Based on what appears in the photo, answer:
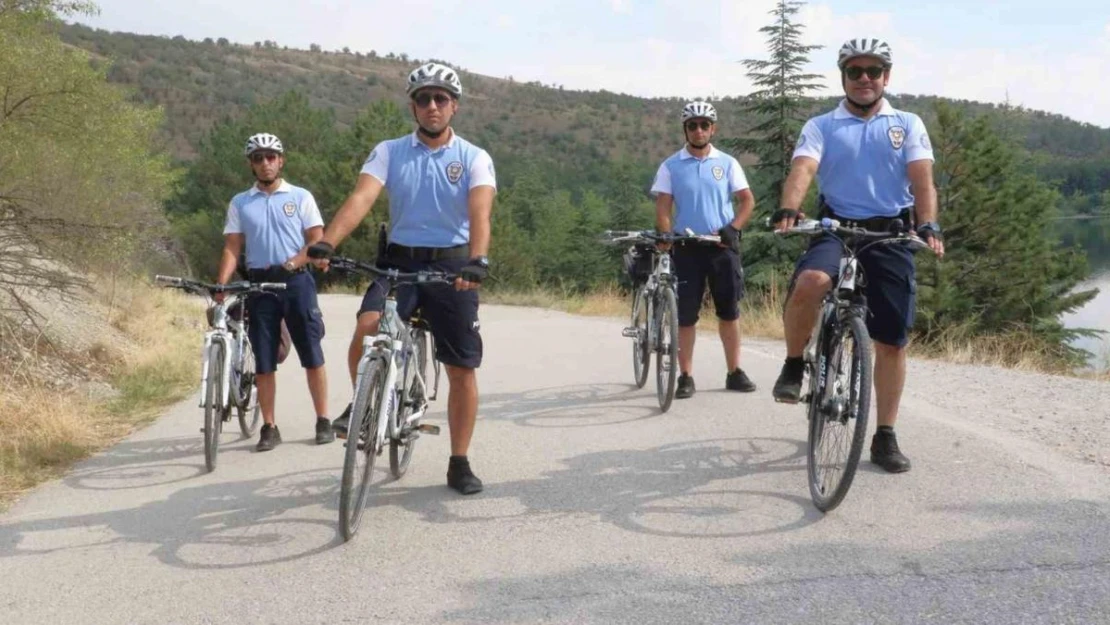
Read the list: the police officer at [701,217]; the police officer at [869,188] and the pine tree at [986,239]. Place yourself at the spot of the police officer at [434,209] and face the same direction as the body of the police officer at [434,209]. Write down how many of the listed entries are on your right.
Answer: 0

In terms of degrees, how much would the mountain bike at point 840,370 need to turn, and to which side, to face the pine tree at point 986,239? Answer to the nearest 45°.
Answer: approximately 180°

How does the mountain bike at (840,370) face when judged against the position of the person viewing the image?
facing the viewer

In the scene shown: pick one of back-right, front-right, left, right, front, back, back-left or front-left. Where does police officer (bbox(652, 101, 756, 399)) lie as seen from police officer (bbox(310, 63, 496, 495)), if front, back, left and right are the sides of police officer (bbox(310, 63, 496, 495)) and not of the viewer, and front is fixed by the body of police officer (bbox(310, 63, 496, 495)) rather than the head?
back-left

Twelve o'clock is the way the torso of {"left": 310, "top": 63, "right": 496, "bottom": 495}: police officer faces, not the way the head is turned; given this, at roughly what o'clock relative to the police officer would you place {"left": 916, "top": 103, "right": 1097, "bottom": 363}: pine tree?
The pine tree is roughly at 7 o'clock from the police officer.

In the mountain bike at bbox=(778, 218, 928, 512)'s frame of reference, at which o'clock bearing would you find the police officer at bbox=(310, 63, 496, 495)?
The police officer is roughly at 3 o'clock from the mountain bike.

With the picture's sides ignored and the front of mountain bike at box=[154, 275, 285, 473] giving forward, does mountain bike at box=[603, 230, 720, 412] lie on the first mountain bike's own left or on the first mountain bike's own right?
on the first mountain bike's own left

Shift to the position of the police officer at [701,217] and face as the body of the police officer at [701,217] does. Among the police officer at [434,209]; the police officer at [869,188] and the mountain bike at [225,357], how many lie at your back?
0

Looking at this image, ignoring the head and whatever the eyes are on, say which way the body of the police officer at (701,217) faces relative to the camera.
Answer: toward the camera

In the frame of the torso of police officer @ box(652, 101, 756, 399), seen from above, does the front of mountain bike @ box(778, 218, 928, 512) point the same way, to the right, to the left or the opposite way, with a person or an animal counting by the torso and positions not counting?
the same way

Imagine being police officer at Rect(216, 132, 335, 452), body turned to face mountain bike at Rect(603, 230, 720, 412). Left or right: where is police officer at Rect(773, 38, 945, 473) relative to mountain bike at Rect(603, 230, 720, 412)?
right

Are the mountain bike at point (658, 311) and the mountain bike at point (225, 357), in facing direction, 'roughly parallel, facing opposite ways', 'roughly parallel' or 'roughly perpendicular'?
roughly parallel

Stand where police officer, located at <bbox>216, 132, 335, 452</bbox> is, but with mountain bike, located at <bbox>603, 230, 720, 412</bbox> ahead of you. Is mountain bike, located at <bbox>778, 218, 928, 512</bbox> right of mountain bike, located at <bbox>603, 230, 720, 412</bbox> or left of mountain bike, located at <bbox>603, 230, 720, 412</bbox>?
right

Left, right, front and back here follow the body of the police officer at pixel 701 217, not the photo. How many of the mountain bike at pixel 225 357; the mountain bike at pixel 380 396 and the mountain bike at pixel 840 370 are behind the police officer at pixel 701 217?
0

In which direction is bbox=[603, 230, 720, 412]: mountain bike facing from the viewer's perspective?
toward the camera

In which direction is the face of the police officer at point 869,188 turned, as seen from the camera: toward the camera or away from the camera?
toward the camera
